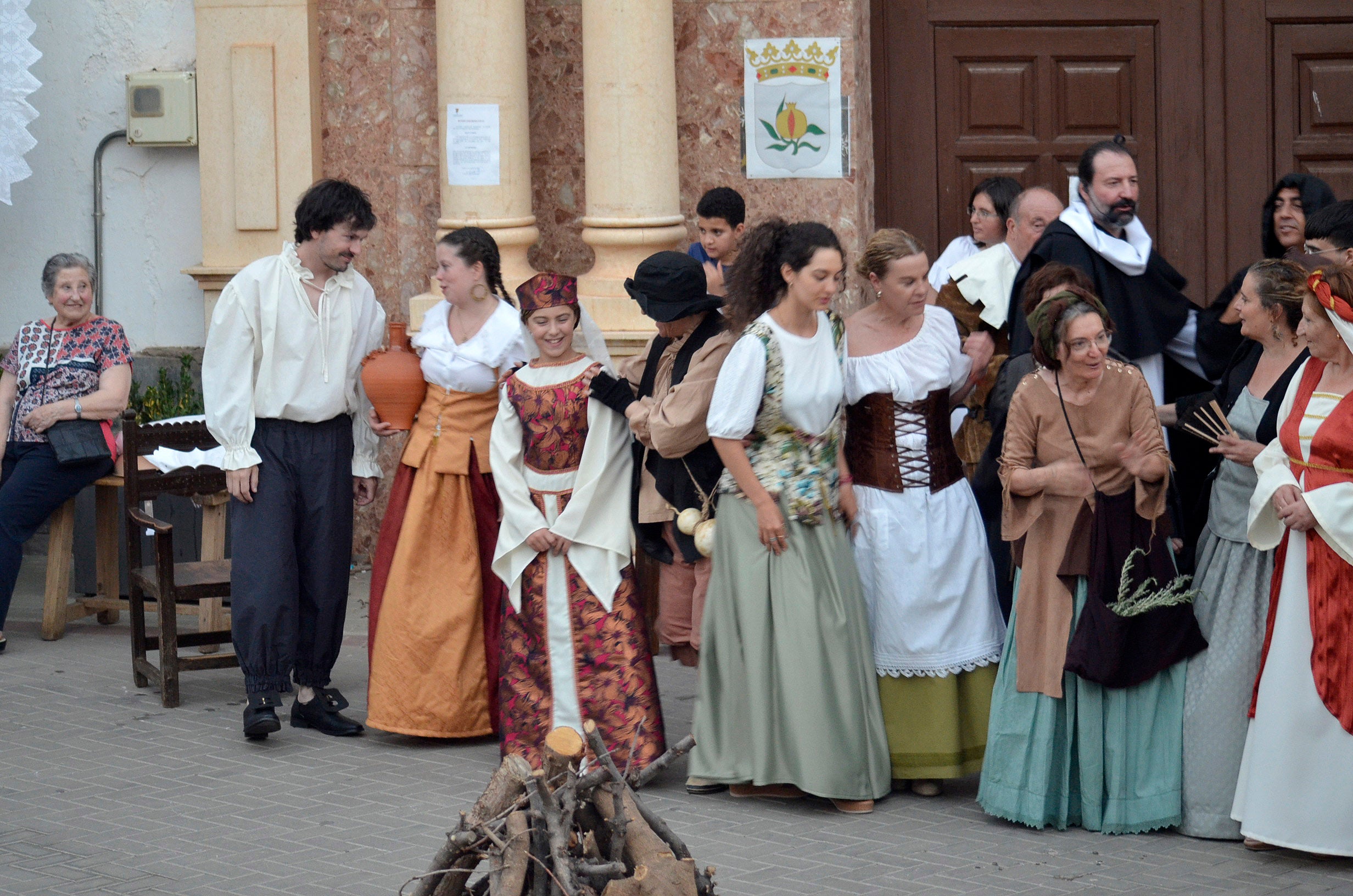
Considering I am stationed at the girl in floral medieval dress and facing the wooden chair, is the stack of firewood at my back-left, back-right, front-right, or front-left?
back-left

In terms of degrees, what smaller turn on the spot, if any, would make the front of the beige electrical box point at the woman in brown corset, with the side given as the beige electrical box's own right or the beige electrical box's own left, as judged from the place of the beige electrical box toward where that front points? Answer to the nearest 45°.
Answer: approximately 45° to the beige electrical box's own left

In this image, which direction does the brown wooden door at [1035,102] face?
toward the camera

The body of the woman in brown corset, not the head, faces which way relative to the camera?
toward the camera

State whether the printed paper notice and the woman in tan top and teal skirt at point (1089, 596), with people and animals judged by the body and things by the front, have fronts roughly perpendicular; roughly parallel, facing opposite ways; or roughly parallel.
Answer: roughly parallel

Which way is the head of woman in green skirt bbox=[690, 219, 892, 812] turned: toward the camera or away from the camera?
toward the camera

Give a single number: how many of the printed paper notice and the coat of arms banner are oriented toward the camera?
2

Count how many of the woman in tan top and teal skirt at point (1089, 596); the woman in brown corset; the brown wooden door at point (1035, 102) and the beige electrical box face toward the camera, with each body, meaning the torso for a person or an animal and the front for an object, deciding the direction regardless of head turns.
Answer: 4

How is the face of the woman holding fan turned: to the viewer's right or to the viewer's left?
to the viewer's left

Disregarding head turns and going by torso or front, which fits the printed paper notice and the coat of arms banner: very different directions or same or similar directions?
same or similar directions

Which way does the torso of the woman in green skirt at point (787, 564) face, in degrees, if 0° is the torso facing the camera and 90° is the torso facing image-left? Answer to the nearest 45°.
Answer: approximately 315°

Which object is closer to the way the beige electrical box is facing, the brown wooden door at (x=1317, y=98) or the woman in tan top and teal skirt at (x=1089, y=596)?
the woman in tan top and teal skirt
